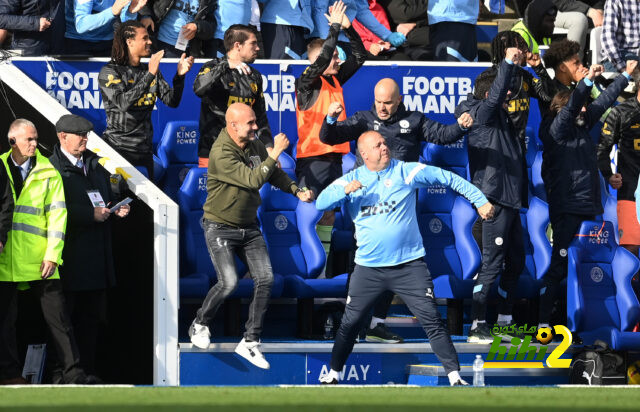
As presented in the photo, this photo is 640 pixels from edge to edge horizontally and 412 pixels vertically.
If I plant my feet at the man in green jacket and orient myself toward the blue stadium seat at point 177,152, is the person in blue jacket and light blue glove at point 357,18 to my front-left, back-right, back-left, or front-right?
front-right

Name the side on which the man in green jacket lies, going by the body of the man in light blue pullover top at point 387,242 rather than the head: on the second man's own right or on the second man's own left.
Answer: on the second man's own right

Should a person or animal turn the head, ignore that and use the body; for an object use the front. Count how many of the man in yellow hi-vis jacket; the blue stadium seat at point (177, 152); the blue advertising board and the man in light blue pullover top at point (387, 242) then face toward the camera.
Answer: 4

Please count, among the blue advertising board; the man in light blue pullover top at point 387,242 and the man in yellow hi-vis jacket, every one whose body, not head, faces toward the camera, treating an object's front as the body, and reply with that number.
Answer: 3

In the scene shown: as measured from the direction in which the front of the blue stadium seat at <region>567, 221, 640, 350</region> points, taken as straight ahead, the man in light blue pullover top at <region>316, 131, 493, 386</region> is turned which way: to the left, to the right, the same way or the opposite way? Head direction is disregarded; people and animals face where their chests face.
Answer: the same way

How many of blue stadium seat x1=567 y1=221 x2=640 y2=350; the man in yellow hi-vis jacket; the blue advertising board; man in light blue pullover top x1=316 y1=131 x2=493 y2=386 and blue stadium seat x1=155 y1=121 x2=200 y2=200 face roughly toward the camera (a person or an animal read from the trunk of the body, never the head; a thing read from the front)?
5

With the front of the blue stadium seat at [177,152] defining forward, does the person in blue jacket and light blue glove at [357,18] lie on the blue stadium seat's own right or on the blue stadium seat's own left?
on the blue stadium seat's own left

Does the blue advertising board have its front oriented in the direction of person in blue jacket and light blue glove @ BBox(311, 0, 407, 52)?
no

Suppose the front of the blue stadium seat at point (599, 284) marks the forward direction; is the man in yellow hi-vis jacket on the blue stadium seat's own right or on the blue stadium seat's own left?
on the blue stadium seat's own right

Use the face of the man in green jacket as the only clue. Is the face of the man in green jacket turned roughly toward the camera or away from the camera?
toward the camera

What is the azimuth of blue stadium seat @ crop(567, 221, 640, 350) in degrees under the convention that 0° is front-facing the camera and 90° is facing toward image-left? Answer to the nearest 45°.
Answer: approximately 0°

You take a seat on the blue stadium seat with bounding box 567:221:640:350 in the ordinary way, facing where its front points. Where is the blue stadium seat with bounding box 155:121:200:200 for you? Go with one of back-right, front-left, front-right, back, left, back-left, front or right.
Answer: right

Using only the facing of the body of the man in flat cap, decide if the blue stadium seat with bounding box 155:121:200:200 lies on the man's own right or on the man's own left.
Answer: on the man's own left

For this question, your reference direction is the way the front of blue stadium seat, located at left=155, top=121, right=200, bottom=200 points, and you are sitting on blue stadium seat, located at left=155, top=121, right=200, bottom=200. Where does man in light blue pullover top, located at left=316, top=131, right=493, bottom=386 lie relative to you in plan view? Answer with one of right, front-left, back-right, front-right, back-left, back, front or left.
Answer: front-left

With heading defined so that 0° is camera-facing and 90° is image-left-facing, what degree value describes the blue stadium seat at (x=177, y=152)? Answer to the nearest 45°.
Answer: approximately 0°
